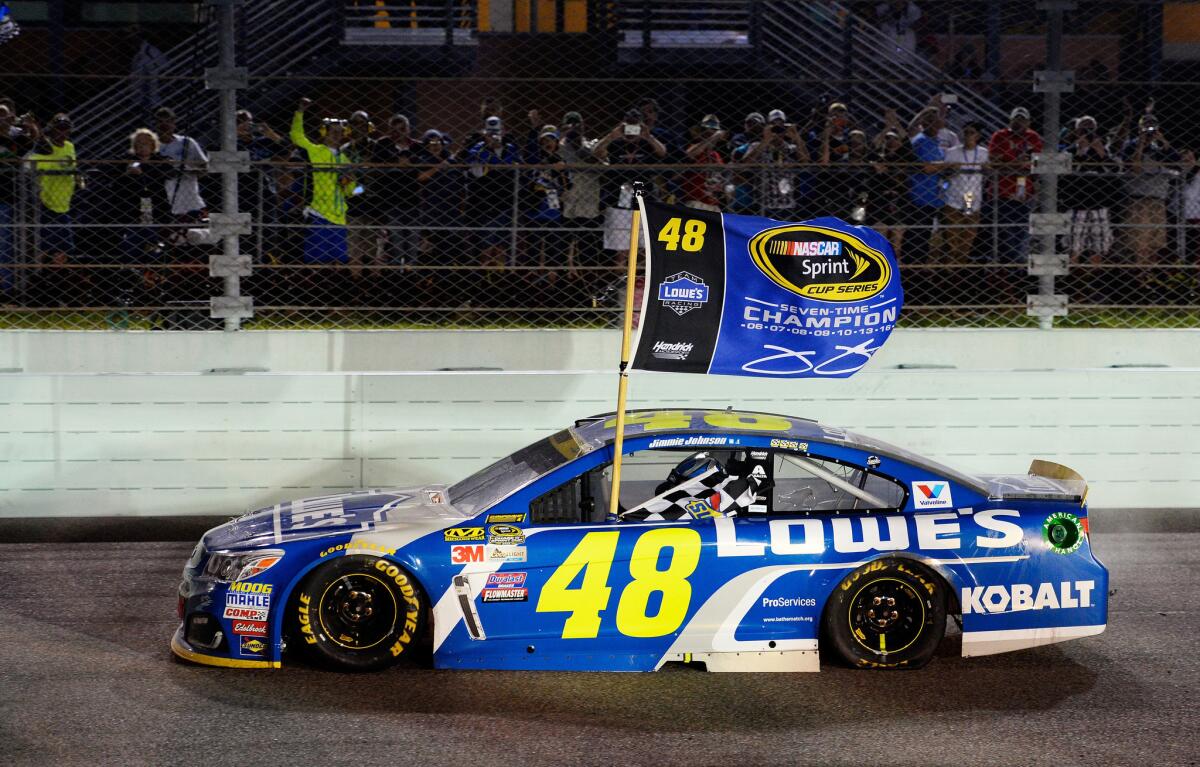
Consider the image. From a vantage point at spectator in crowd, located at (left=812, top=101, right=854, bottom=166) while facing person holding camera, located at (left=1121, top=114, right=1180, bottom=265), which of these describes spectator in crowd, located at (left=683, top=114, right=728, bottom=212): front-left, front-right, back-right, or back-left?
back-right

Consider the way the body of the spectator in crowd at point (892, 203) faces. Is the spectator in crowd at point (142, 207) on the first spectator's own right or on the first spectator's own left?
on the first spectator's own right

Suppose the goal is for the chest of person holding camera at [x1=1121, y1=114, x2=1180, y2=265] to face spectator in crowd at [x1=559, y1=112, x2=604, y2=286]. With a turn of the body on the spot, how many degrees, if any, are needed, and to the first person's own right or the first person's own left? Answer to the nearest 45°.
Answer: approximately 45° to the first person's own right

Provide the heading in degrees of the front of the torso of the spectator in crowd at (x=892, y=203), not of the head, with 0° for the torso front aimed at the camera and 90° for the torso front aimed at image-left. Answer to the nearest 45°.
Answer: approximately 0°

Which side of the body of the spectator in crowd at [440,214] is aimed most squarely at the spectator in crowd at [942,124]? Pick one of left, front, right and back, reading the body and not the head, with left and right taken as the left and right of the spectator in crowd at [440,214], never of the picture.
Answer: left

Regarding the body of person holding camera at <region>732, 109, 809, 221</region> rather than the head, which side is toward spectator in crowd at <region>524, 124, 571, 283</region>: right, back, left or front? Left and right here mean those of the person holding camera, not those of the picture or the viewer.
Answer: right

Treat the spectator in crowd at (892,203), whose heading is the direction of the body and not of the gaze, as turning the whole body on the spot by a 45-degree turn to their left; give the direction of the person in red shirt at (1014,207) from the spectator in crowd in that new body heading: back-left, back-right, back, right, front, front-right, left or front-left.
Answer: front-left

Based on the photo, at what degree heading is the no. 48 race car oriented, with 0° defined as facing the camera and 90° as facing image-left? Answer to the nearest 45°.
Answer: approximately 90°

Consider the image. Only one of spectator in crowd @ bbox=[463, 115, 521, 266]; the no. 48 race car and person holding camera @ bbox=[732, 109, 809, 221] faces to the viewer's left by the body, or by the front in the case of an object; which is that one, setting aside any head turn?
the no. 48 race car

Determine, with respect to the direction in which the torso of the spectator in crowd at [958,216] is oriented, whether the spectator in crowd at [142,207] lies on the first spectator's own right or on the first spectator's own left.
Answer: on the first spectator's own right

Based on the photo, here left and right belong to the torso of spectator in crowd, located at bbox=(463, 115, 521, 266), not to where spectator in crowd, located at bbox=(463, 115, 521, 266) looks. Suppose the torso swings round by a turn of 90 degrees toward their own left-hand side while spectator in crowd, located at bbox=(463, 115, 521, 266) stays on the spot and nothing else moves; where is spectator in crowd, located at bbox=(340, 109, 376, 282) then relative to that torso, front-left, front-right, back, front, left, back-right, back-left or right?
back
